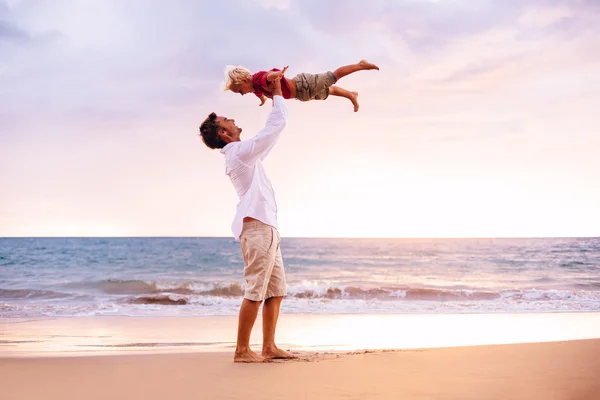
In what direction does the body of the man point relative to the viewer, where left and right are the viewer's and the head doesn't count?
facing to the right of the viewer

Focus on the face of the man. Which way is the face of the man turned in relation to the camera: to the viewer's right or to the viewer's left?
to the viewer's right
